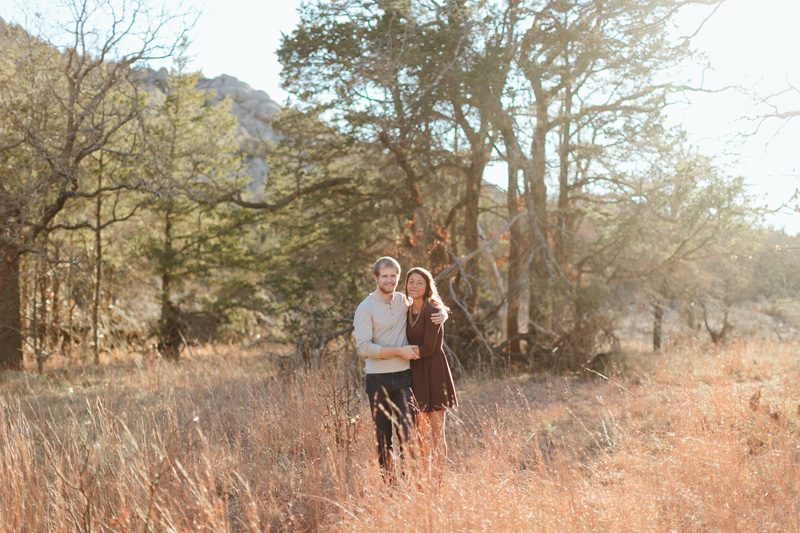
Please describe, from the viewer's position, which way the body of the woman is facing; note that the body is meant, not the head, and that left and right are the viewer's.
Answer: facing the viewer and to the left of the viewer

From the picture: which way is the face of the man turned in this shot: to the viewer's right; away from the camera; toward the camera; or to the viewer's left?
toward the camera

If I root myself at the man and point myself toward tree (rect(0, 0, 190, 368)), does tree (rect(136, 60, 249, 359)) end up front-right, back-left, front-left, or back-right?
front-right

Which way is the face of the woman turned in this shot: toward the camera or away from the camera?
toward the camera

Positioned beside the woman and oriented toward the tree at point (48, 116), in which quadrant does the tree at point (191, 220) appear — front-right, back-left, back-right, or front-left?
front-right

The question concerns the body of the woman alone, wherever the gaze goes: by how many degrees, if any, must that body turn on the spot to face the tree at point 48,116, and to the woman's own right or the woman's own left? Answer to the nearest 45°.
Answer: approximately 90° to the woman's own right
